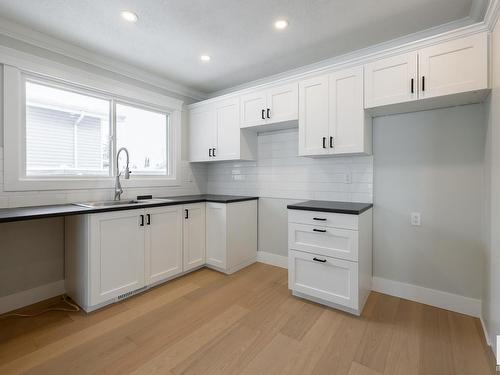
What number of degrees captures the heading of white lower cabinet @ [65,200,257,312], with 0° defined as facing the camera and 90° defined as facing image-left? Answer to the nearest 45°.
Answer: approximately 315°

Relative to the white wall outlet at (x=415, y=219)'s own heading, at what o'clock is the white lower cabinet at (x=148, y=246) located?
The white lower cabinet is roughly at 2 o'clock from the white wall outlet.

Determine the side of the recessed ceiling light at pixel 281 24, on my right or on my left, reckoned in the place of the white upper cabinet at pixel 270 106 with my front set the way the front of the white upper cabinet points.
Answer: on my left

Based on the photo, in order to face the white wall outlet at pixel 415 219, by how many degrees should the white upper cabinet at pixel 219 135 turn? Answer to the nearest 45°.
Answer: approximately 90° to its left

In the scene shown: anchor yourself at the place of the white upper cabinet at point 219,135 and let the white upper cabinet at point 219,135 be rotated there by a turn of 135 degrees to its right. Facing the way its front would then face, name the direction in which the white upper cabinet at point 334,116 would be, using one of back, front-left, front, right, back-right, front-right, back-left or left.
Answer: back-right

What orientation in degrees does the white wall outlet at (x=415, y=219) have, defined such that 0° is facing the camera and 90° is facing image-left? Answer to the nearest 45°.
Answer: approximately 0°

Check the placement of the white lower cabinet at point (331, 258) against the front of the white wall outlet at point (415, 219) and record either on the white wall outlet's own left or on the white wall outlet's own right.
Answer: on the white wall outlet's own right
